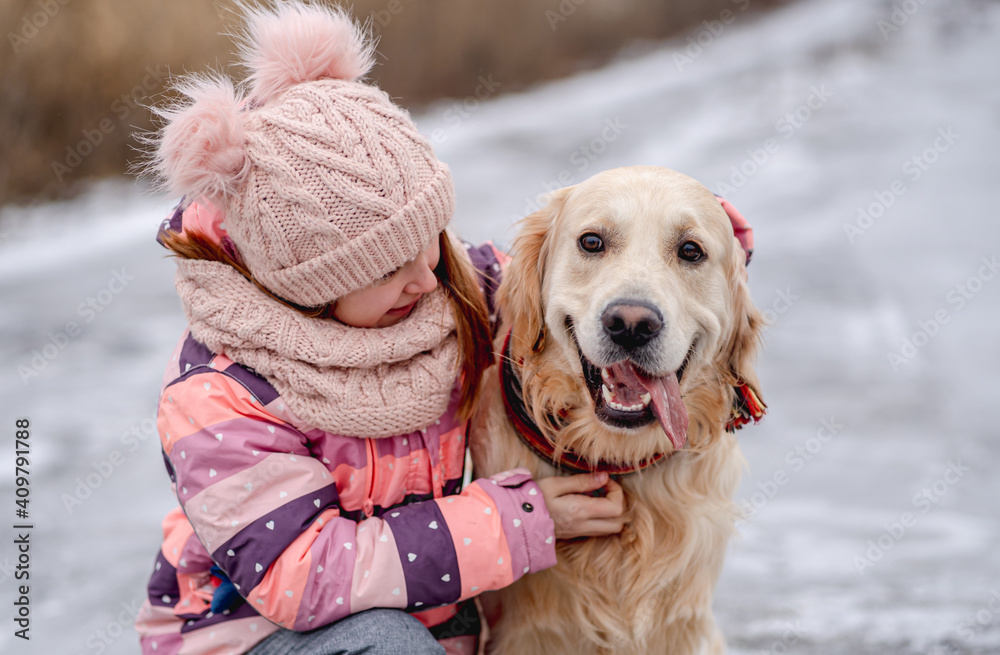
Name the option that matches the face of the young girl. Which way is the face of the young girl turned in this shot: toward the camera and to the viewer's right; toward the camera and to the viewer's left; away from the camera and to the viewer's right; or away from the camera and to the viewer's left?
toward the camera and to the viewer's right

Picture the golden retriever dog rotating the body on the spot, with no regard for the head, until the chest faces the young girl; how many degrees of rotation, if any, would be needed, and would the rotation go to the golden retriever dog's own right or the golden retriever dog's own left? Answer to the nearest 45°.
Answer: approximately 45° to the golden retriever dog's own right

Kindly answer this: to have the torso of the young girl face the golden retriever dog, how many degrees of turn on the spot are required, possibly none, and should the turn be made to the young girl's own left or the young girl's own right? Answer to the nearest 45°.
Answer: approximately 45° to the young girl's own left

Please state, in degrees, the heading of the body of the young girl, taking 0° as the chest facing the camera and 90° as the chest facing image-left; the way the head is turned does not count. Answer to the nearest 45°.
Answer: approximately 315°
